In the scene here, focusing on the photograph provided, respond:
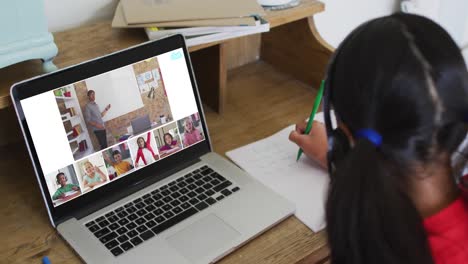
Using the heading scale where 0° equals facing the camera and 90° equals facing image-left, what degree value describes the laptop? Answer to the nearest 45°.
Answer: approximately 315°

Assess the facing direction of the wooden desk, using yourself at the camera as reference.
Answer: facing the viewer and to the right of the viewer

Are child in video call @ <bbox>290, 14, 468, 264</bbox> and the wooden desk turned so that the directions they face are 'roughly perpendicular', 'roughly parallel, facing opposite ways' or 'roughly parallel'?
roughly parallel, facing opposite ways

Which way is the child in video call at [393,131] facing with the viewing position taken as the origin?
facing away from the viewer and to the left of the viewer

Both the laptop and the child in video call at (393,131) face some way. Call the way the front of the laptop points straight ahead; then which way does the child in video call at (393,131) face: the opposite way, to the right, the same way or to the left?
the opposite way
